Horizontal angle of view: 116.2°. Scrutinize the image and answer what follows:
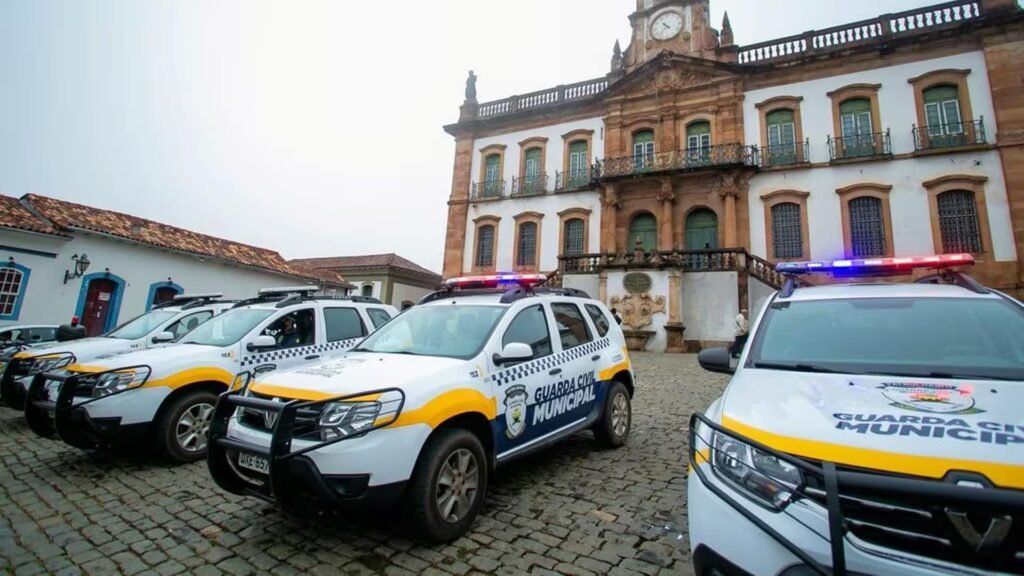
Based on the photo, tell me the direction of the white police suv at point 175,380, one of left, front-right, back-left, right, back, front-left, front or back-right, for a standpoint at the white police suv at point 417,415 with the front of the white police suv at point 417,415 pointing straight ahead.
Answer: right

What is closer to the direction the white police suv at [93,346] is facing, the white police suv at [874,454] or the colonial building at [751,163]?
the white police suv

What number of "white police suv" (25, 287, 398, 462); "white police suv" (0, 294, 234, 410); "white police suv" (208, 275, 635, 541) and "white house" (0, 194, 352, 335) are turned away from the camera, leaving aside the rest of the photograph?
0

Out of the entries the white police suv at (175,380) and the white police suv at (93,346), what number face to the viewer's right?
0

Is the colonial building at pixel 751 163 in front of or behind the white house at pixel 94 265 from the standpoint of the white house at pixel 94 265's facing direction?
in front

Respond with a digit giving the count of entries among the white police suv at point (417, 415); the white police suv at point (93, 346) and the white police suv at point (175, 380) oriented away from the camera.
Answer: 0

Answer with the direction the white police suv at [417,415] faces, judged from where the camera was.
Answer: facing the viewer and to the left of the viewer

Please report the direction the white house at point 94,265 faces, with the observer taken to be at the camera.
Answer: facing the viewer and to the right of the viewer

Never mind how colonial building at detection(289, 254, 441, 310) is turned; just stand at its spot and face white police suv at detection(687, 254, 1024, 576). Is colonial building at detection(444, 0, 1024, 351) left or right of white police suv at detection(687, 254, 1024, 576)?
left

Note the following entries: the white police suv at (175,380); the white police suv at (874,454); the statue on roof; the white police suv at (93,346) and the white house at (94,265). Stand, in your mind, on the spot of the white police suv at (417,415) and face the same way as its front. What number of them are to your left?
1

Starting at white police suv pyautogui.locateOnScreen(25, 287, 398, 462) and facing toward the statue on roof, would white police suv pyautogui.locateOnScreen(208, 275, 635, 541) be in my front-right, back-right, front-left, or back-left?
back-right

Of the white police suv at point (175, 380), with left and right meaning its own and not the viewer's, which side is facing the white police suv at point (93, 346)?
right
